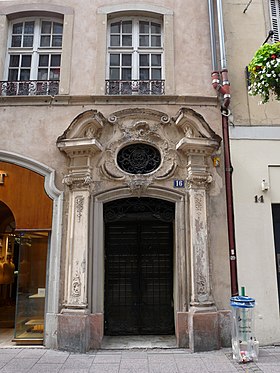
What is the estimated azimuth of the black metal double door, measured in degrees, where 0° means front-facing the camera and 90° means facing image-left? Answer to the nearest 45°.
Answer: approximately 0°

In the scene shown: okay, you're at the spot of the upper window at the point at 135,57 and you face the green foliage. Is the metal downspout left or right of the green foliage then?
left

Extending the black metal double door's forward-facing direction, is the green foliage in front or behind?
in front

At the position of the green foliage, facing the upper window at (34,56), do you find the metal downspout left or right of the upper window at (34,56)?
right
